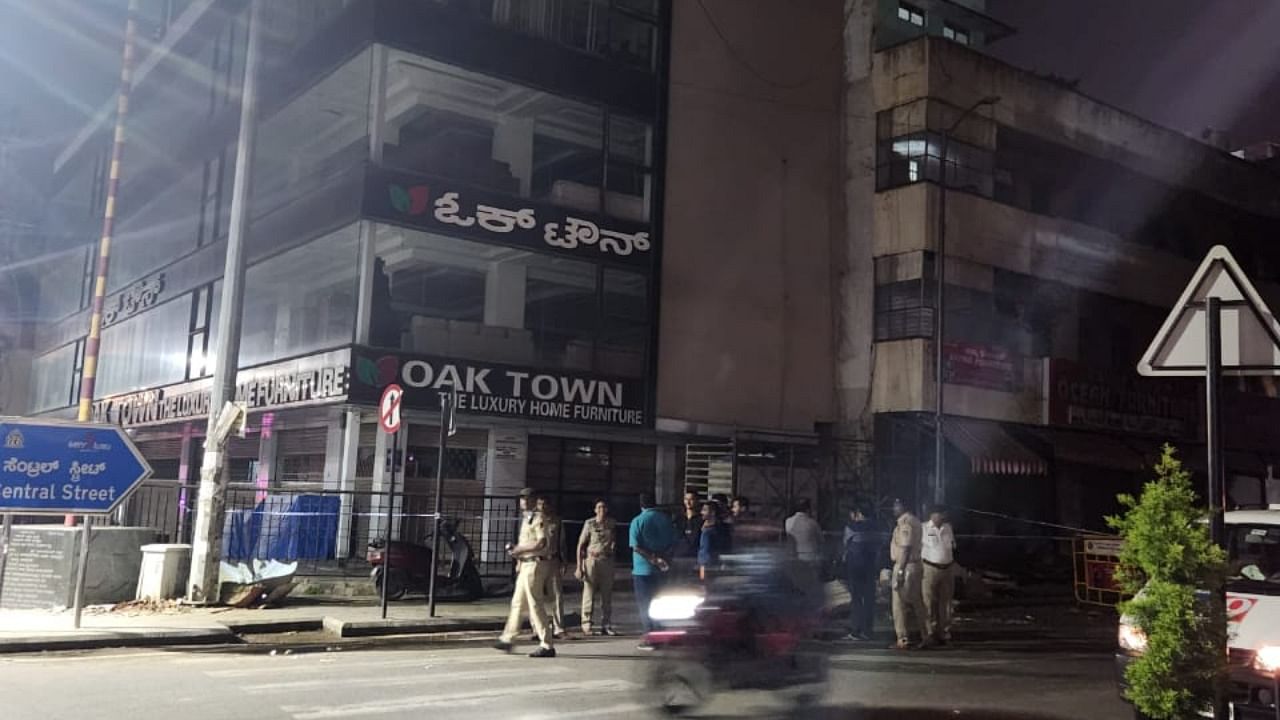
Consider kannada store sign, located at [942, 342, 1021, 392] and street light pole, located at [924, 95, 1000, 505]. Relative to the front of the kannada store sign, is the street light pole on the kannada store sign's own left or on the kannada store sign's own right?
on the kannada store sign's own right

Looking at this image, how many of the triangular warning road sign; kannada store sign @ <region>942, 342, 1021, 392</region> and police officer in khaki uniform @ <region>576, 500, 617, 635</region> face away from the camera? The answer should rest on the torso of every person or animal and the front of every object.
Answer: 1

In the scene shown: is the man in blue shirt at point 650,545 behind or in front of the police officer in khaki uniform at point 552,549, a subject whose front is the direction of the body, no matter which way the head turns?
behind

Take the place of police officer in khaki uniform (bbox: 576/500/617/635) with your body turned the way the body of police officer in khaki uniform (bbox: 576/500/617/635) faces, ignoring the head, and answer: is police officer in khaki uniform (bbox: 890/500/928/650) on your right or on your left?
on your left

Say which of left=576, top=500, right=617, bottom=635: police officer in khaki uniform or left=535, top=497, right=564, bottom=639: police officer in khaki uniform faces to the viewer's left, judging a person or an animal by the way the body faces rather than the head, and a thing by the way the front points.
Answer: left=535, top=497, right=564, bottom=639: police officer in khaki uniform

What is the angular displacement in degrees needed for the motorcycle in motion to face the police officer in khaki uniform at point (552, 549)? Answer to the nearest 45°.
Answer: approximately 45° to its right

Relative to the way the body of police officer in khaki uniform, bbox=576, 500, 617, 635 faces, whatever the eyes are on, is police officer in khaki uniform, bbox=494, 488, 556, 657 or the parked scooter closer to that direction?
the police officer in khaki uniform

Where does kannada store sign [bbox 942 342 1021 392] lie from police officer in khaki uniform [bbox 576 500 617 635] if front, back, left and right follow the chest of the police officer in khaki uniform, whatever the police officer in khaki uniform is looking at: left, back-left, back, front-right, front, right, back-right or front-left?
back-left

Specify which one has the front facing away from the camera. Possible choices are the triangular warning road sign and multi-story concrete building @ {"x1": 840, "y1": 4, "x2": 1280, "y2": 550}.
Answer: the triangular warning road sign

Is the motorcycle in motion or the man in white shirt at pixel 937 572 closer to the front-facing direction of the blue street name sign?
the motorcycle in motion
